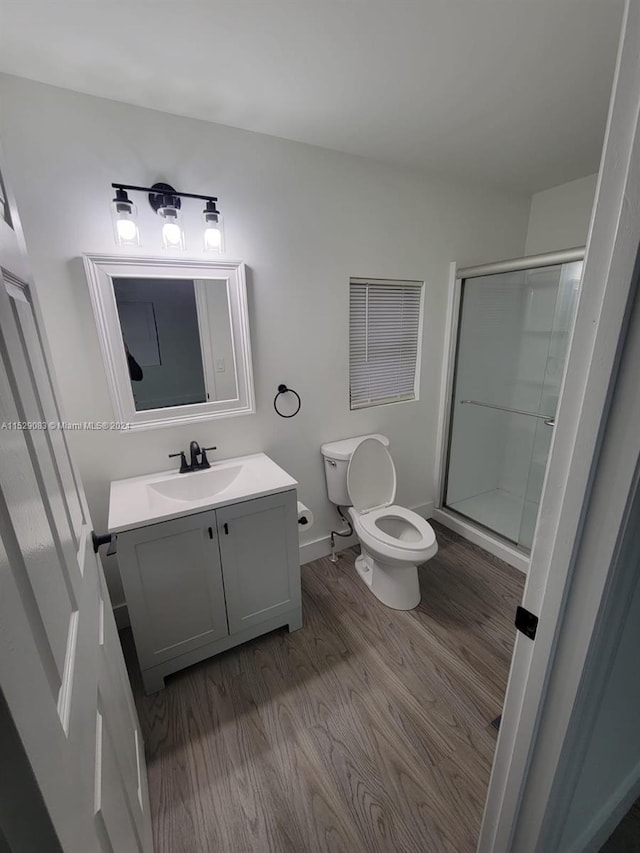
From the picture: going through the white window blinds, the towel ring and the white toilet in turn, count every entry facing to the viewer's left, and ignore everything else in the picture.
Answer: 0

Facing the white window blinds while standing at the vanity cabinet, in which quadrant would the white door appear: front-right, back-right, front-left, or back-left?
back-right

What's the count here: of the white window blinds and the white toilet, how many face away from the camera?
0

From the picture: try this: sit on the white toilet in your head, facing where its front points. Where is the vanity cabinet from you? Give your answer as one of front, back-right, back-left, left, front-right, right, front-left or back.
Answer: right

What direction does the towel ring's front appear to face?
toward the camera

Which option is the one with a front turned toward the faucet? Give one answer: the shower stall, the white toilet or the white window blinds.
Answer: the shower stall

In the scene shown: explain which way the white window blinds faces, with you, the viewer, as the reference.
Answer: facing the viewer and to the right of the viewer

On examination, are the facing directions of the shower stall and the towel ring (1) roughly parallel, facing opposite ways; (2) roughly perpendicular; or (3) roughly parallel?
roughly perpendicular

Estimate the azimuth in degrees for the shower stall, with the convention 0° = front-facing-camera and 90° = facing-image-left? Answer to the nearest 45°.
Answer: approximately 45°

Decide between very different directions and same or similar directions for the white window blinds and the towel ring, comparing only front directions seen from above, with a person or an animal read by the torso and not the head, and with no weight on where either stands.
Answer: same or similar directions

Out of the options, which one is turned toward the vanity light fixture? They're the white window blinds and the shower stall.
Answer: the shower stall

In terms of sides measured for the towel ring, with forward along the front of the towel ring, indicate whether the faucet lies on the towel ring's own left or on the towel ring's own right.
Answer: on the towel ring's own right

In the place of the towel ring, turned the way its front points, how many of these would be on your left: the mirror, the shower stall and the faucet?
1

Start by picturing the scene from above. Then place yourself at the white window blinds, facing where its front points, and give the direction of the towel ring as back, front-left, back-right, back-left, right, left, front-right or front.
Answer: right

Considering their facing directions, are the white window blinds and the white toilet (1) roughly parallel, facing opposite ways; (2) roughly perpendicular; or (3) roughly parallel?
roughly parallel
